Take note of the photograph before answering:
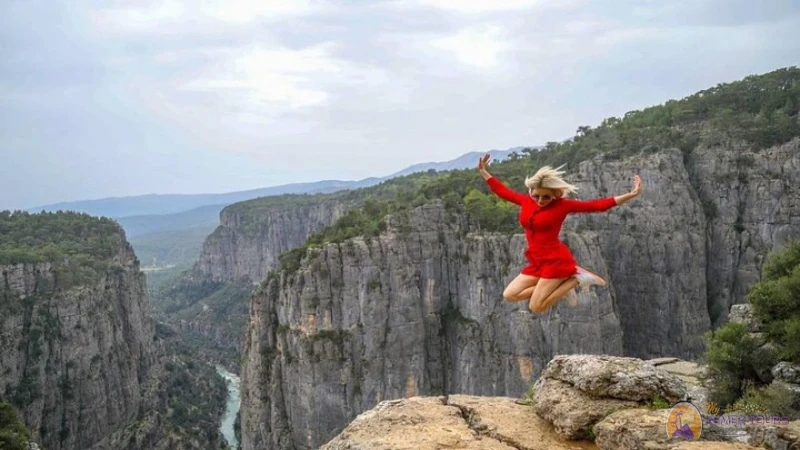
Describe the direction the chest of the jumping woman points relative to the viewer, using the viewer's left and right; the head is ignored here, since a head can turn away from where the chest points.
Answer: facing the viewer and to the left of the viewer

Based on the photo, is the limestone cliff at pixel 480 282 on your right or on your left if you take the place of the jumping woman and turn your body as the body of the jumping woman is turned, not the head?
on your right
